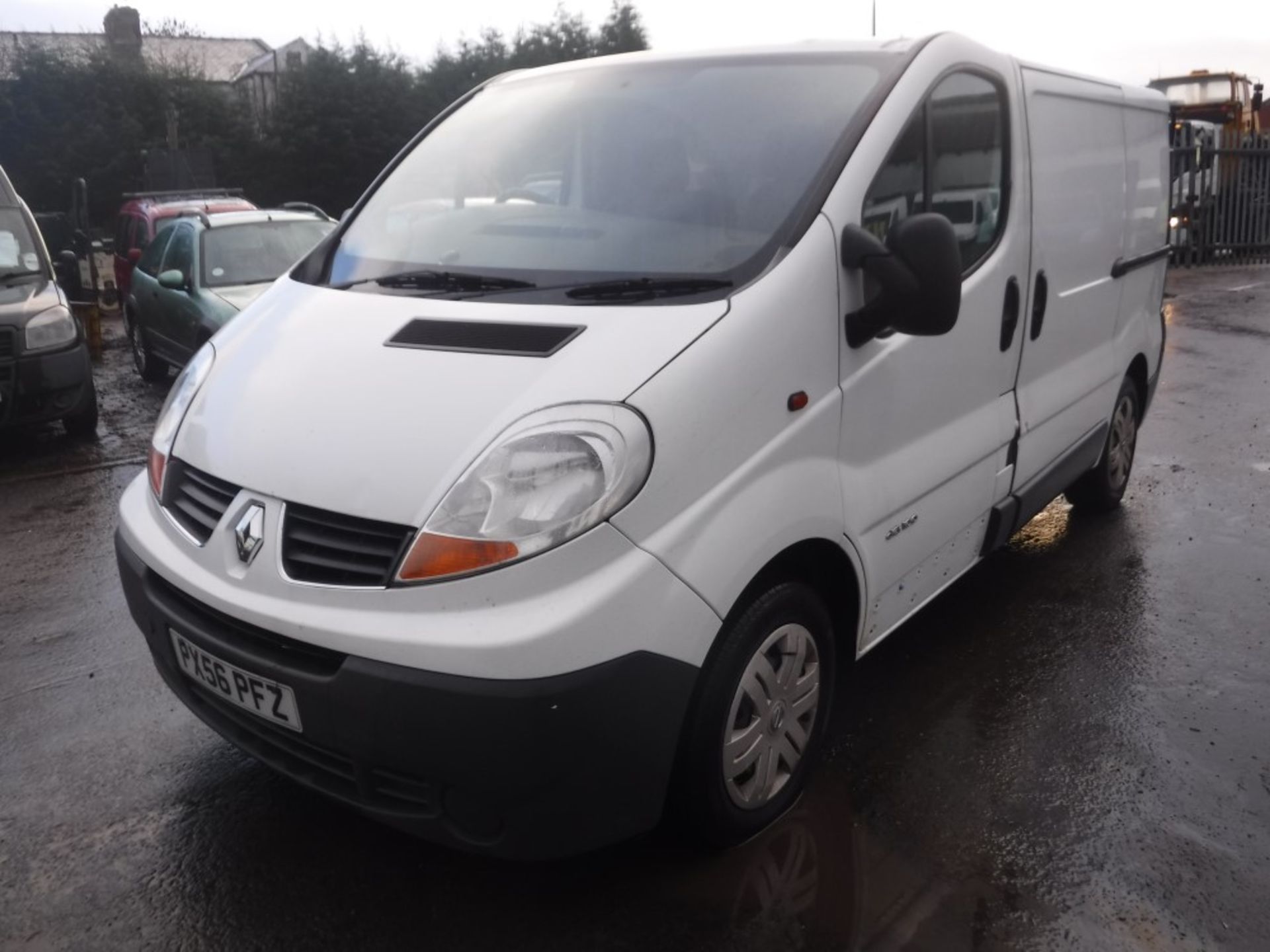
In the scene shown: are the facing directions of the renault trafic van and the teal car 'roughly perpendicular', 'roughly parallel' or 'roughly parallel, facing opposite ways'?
roughly perpendicular

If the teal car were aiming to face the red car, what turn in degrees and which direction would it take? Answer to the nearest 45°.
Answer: approximately 135° to its left

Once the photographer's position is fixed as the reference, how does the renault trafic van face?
facing the viewer and to the left of the viewer

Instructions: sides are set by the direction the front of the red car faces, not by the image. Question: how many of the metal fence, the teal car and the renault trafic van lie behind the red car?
0

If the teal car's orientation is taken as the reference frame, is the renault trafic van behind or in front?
in front

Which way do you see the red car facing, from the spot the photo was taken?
facing the viewer and to the right of the viewer

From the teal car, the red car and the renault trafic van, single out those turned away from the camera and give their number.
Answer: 0

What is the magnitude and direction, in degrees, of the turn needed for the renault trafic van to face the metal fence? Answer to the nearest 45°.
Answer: approximately 180°

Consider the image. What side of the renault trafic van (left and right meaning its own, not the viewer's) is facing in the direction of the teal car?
right

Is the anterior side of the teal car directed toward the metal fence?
no

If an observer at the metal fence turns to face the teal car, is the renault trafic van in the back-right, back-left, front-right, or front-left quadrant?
front-left

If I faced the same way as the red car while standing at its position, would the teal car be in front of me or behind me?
in front

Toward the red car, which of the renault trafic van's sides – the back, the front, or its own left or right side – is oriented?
right

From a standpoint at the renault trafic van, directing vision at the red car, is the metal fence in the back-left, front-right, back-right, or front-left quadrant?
front-right

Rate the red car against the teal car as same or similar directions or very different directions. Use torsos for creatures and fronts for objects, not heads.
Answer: same or similar directions
